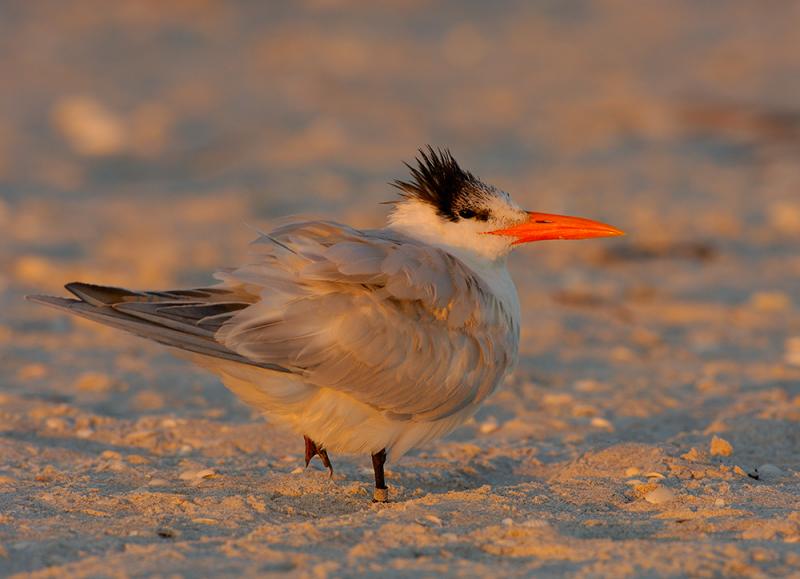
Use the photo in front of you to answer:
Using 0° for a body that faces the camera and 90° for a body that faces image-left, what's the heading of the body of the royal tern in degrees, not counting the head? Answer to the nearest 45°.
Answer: approximately 270°

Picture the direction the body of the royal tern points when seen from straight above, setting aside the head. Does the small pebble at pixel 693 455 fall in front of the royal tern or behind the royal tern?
in front

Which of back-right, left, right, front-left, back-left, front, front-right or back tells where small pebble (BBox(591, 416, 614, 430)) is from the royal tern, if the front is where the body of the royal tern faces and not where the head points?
front-left

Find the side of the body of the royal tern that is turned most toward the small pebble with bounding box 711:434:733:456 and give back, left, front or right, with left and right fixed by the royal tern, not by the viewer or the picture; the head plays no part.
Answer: front

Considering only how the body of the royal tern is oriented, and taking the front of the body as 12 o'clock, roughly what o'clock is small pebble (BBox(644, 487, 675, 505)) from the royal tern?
The small pebble is roughly at 12 o'clock from the royal tern.

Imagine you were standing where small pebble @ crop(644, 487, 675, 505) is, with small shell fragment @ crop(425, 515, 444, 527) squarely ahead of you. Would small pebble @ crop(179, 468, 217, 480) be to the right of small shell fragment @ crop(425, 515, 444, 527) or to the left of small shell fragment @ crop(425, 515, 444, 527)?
right
